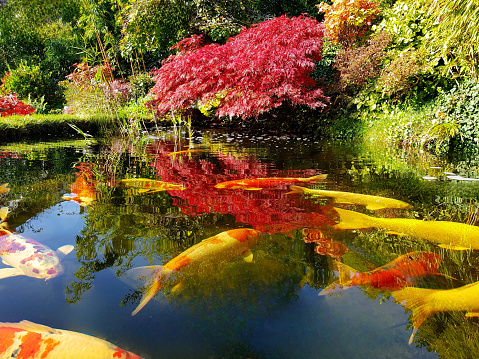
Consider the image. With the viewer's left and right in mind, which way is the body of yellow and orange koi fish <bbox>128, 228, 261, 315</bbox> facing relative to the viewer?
facing away from the viewer and to the right of the viewer

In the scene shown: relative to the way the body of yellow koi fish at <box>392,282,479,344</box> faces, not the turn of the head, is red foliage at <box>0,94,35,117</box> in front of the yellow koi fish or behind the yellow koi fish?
behind

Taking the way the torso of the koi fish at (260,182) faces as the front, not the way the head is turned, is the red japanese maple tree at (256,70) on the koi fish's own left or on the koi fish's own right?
on the koi fish's own right

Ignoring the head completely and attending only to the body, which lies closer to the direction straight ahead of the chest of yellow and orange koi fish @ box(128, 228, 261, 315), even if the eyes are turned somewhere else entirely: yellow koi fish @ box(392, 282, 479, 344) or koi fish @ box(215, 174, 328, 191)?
the koi fish

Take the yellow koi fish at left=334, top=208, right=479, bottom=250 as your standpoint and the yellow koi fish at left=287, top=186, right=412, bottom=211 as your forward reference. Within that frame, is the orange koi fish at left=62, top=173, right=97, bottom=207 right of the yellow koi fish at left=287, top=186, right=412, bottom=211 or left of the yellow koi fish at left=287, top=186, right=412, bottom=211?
left

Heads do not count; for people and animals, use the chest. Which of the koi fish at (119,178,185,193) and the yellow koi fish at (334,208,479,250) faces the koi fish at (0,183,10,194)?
the koi fish at (119,178,185,193)

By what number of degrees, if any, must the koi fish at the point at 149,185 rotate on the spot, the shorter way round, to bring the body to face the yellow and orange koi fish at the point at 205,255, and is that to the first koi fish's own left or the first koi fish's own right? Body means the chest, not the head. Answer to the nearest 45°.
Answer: approximately 90° to the first koi fish's own left

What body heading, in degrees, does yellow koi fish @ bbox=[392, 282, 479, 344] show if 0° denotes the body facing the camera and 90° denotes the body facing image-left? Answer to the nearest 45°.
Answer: approximately 270°

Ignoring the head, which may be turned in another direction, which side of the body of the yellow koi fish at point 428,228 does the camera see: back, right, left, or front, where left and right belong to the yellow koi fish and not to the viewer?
right

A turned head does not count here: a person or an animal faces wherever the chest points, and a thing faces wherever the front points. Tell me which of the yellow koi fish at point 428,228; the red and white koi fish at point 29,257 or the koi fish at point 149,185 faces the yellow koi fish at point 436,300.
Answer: the red and white koi fish

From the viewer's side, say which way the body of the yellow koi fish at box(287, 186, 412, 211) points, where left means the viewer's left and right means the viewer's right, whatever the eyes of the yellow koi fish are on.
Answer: facing to the right of the viewer

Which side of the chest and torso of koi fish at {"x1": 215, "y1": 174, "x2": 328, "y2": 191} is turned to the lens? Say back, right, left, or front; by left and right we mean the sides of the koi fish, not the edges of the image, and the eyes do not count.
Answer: left

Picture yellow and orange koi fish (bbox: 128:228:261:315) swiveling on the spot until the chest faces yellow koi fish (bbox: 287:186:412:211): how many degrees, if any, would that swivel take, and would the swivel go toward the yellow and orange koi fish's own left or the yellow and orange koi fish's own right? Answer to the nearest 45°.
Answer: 0° — it already faces it

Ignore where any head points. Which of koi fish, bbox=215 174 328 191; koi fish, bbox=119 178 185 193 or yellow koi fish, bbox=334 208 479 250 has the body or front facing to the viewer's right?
the yellow koi fish

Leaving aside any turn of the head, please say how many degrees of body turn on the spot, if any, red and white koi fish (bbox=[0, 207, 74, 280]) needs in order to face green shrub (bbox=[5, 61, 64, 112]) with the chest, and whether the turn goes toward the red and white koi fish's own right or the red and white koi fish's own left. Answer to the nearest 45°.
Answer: approximately 135° to the red and white koi fish's own left

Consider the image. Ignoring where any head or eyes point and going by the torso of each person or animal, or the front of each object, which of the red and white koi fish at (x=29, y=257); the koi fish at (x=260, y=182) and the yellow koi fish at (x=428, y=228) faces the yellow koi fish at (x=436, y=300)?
the red and white koi fish
